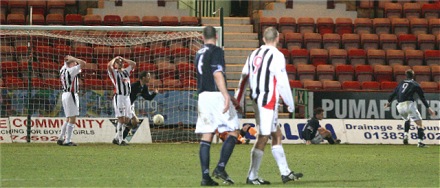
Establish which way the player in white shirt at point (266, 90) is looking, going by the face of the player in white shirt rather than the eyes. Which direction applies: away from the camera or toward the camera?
away from the camera

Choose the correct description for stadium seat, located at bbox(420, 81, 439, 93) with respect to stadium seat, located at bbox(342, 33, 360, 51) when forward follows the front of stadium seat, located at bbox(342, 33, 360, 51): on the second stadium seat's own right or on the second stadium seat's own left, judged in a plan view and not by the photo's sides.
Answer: on the second stadium seat's own left

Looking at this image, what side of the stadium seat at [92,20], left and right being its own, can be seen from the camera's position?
front

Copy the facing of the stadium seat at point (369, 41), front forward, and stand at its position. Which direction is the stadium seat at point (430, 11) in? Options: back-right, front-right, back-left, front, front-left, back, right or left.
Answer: back-left

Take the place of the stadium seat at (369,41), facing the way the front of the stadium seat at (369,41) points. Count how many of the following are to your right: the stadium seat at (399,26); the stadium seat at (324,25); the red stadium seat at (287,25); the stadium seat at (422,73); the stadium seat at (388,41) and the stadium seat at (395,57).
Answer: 2

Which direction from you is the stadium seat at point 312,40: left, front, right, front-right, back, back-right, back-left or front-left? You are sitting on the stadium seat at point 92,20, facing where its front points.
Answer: left

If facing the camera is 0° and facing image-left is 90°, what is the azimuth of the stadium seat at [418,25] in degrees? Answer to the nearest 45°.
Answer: approximately 0°

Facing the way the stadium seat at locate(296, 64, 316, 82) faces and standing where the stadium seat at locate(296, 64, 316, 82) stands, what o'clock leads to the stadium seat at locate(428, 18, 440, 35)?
the stadium seat at locate(428, 18, 440, 35) is roughly at 8 o'clock from the stadium seat at locate(296, 64, 316, 82).

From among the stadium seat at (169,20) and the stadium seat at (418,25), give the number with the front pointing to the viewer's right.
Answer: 0

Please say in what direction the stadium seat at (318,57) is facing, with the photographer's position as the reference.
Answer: facing the viewer

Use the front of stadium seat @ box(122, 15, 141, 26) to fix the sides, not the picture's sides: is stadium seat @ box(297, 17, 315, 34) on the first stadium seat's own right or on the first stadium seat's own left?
on the first stadium seat's own left

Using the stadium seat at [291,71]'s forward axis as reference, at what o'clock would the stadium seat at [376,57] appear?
the stadium seat at [376,57] is roughly at 8 o'clock from the stadium seat at [291,71].

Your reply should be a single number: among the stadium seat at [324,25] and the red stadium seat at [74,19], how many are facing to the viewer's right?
0

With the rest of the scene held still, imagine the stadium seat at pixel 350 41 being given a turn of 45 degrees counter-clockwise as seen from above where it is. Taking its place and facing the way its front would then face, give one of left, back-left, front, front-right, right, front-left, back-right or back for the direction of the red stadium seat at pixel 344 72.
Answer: front-right

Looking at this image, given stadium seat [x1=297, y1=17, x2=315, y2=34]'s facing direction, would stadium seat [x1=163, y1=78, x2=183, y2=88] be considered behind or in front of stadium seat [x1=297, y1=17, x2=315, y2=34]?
in front
